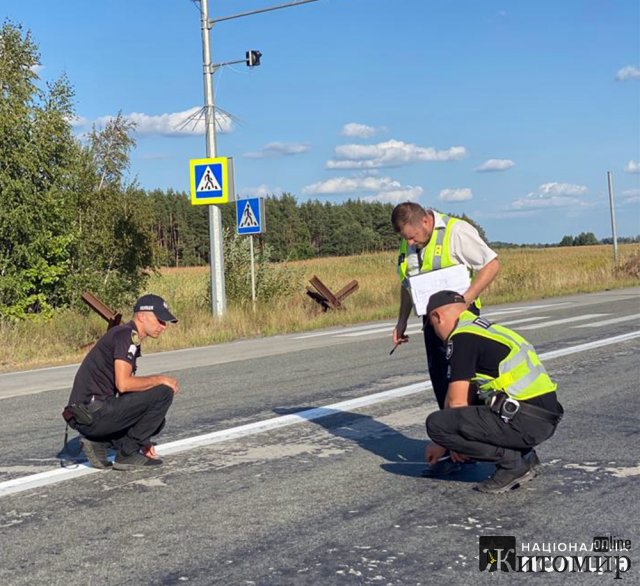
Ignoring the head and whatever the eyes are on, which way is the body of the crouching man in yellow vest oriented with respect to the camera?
to the viewer's left

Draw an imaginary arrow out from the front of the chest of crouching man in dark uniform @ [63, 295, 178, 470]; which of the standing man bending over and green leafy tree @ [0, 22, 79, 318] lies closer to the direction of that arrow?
the standing man bending over

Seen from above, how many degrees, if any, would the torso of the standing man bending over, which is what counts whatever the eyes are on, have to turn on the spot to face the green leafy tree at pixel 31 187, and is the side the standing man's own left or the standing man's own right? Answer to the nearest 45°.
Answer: approximately 90° to the standing man's own right

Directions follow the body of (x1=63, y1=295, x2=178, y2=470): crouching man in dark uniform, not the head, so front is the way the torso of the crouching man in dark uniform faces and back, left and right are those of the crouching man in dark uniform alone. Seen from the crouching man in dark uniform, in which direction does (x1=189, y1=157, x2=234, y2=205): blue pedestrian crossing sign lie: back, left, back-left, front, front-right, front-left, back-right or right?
left

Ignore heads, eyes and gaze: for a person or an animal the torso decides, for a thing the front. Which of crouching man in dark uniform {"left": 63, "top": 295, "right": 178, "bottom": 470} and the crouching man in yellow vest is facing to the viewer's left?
the crouching man in yellow vest

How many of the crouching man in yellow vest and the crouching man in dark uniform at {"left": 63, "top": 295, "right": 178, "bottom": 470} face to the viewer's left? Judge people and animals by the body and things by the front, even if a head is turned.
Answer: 1

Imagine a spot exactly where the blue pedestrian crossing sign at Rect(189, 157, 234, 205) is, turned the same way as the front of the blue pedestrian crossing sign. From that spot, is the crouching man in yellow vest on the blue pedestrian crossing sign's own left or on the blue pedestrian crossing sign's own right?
on the blue pedestrian crossing sign's own left

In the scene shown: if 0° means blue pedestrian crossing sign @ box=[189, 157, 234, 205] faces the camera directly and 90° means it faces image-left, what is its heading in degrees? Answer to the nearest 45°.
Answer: approximately 45°

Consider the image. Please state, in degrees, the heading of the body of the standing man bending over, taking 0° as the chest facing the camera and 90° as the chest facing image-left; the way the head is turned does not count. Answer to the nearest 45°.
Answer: approximately 45°

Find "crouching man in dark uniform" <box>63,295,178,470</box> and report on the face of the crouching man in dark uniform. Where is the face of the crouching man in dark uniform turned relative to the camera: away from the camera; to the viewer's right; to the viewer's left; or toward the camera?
to the viewer's right

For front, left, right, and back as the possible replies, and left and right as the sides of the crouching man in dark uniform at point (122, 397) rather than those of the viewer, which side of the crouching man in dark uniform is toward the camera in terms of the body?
right
